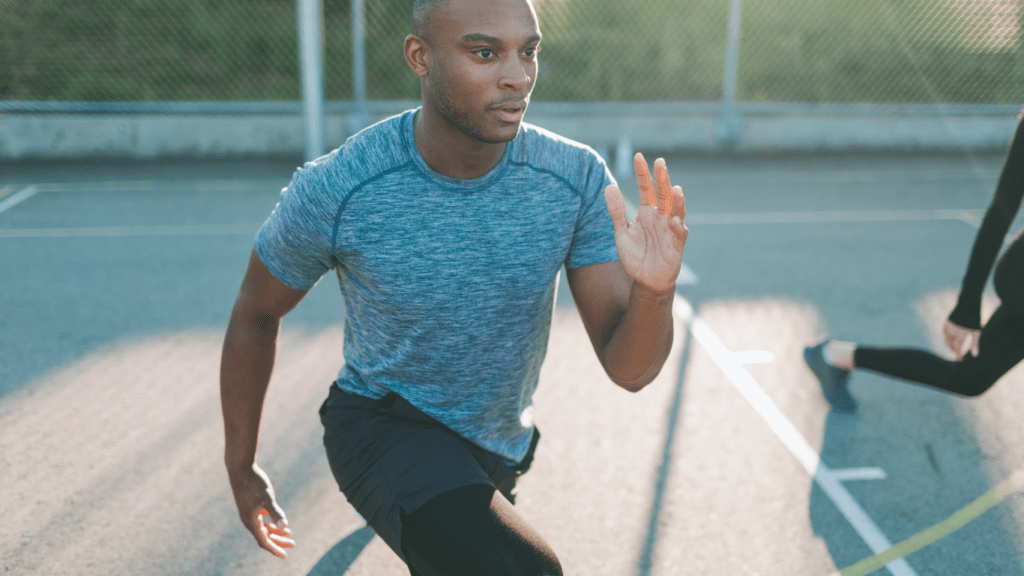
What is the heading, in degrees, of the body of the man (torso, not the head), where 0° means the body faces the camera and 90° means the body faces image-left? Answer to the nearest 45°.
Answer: approximately 315°

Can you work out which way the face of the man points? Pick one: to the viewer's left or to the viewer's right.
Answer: to the viewer's right

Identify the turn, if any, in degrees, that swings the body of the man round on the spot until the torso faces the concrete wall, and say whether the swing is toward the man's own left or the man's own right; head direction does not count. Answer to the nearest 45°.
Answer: approximately 135° to the man's own left
